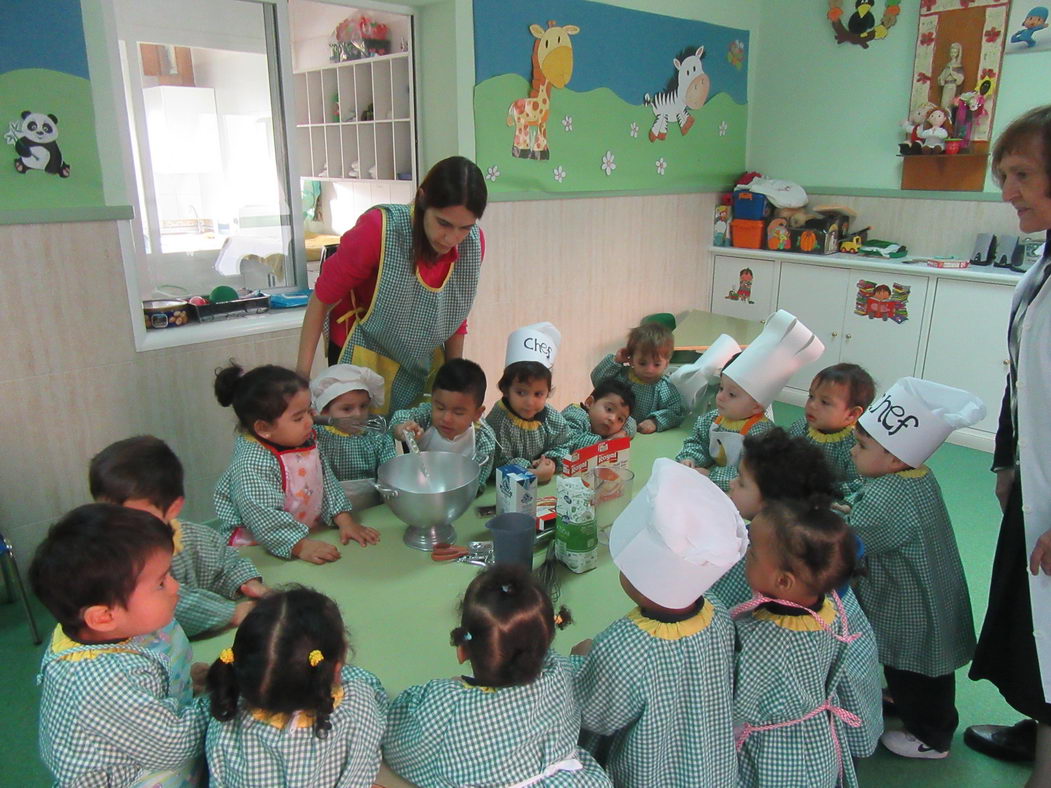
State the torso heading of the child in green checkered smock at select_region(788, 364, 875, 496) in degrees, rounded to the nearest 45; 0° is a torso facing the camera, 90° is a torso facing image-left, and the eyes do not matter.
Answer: approximately 45°

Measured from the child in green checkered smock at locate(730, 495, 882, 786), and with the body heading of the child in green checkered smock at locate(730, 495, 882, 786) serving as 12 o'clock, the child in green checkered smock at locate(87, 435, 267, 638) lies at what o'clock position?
the child in green checkered smock at locate(87, 435, 267, 638) is roughly at 10 o'clock from the child in green checkered smock at locate(730, 495, 882, 786).

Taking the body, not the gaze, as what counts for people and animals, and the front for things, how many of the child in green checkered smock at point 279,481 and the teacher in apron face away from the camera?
0

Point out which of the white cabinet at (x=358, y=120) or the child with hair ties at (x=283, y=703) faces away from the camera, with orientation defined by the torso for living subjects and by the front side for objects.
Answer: the child with hair ties

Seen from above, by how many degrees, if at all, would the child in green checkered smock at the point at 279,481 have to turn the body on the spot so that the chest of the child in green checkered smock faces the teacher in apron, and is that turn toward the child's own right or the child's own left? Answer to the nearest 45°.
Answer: approximately 90° to the child's own left

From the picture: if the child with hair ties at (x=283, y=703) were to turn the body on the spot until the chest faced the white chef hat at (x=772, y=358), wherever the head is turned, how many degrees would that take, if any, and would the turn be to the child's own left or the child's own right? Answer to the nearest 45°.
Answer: approximately 45° to the child's own right

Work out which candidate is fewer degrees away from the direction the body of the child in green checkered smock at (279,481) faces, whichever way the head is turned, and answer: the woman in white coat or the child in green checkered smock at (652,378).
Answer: the woman in white coat

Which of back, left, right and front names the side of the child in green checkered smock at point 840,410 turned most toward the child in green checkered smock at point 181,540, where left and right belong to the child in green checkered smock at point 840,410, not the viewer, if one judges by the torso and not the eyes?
front

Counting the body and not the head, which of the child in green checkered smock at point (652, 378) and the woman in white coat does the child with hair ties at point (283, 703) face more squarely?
the child in green checkered smock

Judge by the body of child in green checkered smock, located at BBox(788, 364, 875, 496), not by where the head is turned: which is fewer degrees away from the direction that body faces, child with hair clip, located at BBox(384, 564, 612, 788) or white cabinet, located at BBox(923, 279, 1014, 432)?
the child with hair clip

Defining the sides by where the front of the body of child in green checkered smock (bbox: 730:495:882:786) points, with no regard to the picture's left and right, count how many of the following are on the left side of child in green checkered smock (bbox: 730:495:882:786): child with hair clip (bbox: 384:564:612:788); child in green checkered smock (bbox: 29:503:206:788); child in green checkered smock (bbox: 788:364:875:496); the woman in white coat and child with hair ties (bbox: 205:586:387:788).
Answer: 3

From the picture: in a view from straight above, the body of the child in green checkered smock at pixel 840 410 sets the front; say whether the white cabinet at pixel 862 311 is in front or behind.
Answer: behind

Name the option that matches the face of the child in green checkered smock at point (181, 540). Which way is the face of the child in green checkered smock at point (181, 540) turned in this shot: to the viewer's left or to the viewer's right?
to the viewer's right

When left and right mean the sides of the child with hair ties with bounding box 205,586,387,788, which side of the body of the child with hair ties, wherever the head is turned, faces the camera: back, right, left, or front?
back

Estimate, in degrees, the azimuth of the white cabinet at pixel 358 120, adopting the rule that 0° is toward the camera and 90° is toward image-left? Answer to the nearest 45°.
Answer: approximately 45°

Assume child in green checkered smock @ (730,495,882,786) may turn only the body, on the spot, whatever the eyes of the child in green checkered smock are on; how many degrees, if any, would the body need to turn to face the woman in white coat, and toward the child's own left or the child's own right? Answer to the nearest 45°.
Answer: approximately 90° to the child's own right

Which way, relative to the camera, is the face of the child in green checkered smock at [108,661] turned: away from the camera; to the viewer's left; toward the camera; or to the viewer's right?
to the viewer's right

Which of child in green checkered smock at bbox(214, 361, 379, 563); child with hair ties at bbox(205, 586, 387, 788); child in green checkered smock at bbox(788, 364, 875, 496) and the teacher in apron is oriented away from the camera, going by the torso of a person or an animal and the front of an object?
the child with hair ties
